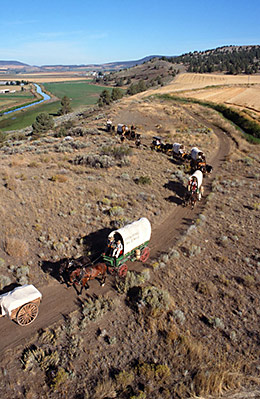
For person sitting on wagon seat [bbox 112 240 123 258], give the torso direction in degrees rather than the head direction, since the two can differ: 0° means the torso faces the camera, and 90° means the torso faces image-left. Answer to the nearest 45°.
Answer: approximately 45°

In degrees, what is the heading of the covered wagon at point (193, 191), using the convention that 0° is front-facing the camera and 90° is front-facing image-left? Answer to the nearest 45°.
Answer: approximately 45°

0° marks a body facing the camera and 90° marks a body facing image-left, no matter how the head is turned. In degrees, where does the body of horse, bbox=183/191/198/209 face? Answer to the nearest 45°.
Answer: approximately 45°

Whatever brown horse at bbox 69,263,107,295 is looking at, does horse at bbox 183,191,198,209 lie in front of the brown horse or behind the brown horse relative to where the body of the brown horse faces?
behind

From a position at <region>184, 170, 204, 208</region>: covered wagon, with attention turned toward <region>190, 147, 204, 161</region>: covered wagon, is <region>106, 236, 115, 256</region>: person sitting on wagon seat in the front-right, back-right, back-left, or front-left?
back-left
